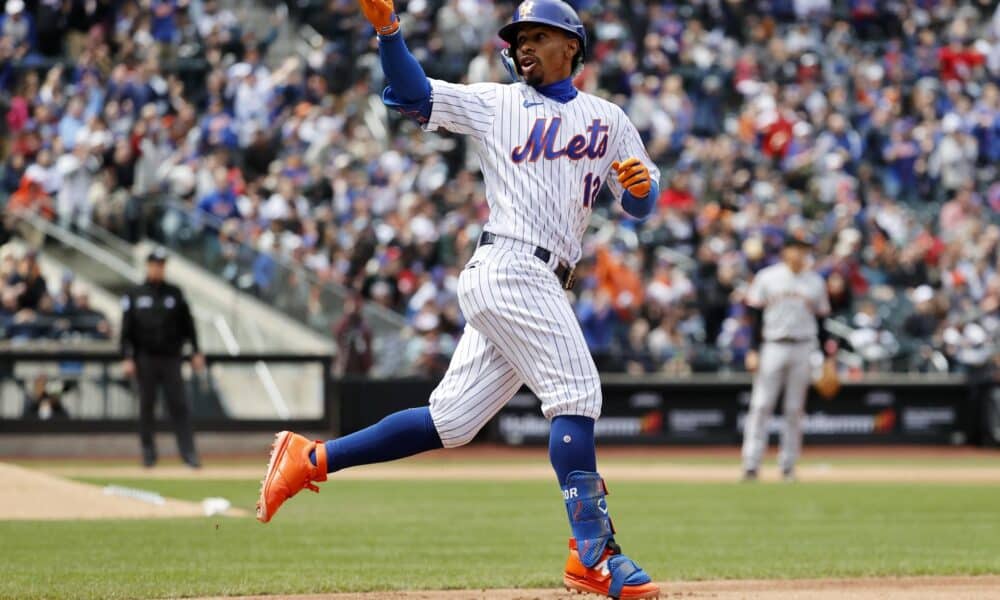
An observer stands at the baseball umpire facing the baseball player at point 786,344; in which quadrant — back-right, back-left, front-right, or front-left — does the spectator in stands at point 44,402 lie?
back-left

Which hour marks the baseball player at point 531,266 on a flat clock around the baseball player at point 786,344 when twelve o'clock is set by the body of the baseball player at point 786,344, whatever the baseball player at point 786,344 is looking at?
the baseball player at point 531,266 is roughly at 12 o'clock from the baseball player at point 786,344.

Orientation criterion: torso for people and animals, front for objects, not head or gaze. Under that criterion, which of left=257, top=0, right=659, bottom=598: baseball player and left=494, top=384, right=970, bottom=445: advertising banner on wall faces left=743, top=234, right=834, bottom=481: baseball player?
the advertising banner on wall

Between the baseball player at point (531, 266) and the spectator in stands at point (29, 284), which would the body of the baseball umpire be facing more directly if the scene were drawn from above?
the baseball player

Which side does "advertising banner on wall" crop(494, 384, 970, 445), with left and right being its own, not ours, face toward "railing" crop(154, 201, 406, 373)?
right

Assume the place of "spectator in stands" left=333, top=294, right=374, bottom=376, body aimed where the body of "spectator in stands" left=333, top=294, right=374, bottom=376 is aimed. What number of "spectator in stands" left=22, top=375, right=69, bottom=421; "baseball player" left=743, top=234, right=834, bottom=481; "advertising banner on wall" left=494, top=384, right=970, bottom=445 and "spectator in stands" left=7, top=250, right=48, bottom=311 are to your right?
2

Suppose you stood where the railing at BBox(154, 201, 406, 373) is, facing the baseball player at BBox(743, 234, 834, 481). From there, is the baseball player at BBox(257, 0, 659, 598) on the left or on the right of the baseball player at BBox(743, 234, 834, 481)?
right

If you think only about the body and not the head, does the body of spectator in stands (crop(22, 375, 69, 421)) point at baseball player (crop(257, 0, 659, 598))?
yes

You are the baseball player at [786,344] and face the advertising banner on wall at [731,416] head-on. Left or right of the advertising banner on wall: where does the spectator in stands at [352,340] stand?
left
